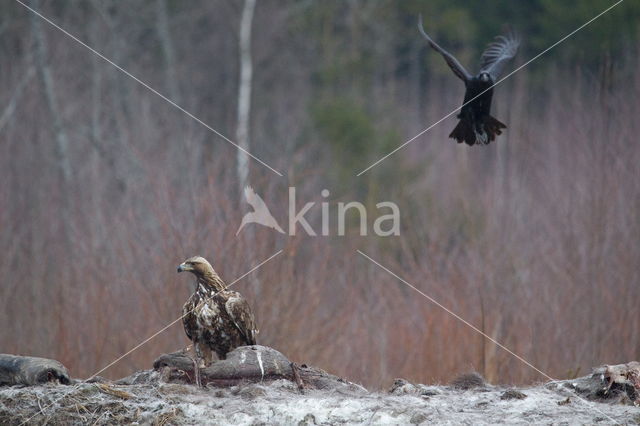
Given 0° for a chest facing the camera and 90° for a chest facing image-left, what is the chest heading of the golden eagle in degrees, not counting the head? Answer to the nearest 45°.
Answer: approximately 45°

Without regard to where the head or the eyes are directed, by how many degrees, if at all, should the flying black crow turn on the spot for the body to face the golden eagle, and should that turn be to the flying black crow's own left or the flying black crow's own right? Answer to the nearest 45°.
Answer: approximately 90° to the flying black crow's own right

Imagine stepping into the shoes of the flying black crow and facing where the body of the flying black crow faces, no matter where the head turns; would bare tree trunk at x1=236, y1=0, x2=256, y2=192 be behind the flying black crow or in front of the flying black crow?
behind

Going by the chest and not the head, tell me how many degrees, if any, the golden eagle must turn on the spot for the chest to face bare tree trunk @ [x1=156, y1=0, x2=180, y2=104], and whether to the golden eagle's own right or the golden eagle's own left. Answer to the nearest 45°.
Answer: approximately 135° to the golden eagle's own right

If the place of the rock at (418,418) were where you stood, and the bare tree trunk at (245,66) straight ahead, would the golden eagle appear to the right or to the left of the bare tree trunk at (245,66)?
left

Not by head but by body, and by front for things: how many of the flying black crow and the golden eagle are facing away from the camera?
0

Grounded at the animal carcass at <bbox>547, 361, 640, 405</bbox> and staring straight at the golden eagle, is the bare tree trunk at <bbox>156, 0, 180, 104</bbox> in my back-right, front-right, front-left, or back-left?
front-right

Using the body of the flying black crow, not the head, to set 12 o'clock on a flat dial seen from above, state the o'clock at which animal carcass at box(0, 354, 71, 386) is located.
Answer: The animal carcass is roughly at 3 o'clock from the flying black crow.

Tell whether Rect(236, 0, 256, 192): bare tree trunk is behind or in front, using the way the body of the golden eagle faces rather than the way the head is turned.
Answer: behind
